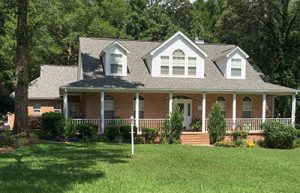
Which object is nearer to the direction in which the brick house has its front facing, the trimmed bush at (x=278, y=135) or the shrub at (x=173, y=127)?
the shrub

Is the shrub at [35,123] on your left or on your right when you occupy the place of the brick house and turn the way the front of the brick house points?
on your right

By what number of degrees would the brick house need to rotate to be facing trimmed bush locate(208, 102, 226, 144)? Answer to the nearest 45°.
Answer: approximately 45° to its left

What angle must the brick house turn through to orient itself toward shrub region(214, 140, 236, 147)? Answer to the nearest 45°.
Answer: approximately 45° to its left

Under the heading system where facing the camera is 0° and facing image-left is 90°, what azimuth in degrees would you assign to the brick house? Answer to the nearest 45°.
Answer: approximately 0°
